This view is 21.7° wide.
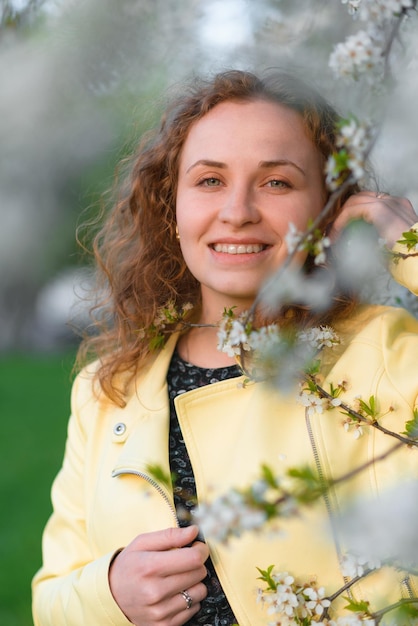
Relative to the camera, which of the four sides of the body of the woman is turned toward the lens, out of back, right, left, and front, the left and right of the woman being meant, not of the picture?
front

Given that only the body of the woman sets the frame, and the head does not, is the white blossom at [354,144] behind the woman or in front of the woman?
in front

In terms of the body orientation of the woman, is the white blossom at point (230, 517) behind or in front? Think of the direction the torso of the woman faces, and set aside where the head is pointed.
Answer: in front
